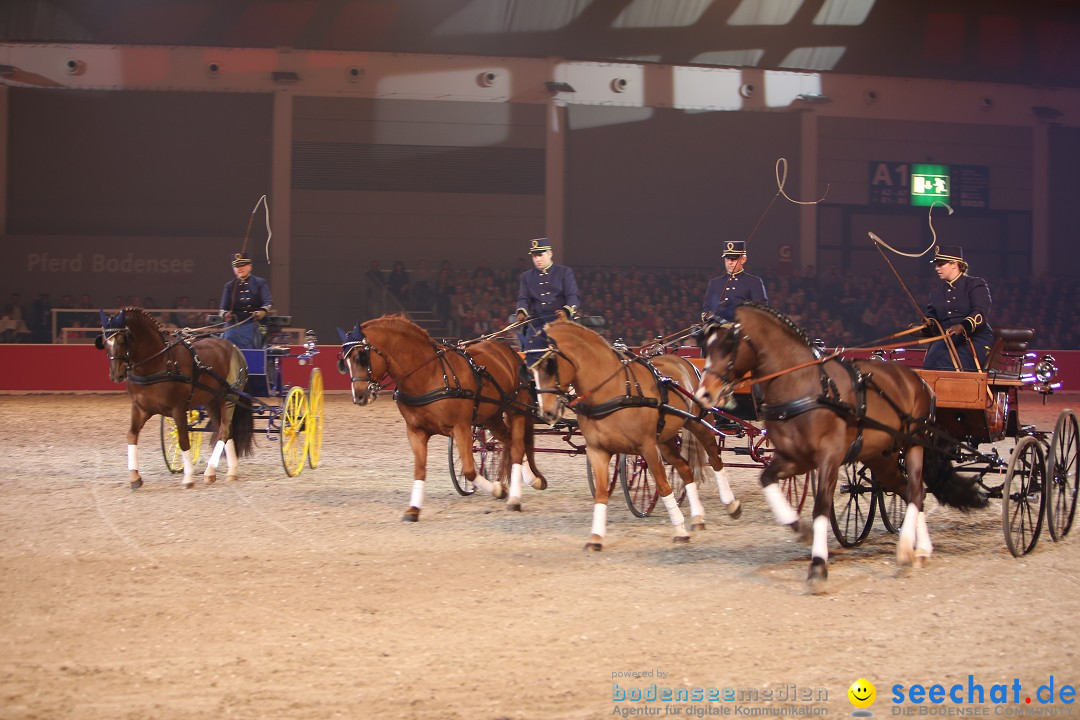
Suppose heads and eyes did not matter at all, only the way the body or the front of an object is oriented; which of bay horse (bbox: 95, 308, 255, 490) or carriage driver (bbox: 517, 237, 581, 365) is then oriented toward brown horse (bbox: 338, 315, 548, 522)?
the carriage driver

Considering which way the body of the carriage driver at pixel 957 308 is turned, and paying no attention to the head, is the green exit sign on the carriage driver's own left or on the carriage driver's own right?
on the carriage driver's own right

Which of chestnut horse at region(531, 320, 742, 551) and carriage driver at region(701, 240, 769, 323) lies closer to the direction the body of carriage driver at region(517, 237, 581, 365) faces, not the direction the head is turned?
the chestnut horse

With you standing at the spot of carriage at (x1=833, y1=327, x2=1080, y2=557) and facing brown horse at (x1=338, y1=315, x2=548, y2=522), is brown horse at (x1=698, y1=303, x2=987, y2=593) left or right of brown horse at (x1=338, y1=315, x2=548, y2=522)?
left

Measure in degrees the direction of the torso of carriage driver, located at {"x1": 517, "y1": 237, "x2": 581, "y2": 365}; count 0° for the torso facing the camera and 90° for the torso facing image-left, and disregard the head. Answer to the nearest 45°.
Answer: approximately 45°

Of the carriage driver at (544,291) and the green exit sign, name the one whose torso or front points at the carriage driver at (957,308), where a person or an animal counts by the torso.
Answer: the green exit sign

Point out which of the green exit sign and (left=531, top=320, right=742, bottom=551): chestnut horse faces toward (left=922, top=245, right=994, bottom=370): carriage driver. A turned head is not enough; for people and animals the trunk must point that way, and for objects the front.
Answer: the green exit sign
